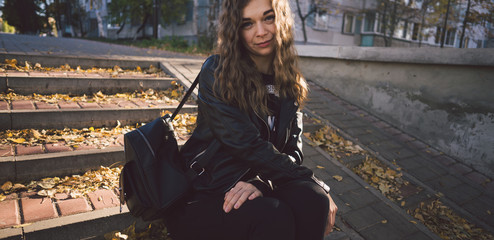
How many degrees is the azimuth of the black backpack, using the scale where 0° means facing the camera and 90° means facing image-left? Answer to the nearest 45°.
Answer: approximately 90°

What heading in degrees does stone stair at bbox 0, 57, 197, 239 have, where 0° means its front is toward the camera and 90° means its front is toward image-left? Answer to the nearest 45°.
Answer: approximately 0°

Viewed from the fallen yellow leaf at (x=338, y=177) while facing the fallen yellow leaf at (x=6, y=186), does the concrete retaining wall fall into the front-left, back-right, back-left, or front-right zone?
back-right

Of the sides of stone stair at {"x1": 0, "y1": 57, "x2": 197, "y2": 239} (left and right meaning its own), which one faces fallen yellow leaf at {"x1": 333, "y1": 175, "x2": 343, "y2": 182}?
left

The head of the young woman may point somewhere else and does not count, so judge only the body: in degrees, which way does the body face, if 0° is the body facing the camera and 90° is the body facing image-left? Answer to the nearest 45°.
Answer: approximately 315°
